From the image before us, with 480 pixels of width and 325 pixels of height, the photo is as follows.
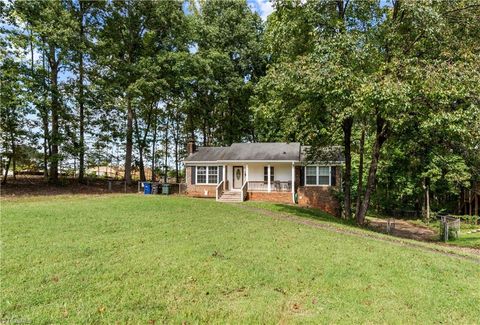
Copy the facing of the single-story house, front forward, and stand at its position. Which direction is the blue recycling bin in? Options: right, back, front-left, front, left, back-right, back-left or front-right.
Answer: right

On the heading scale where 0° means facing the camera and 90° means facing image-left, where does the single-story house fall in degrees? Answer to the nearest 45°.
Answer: approximately 0°
